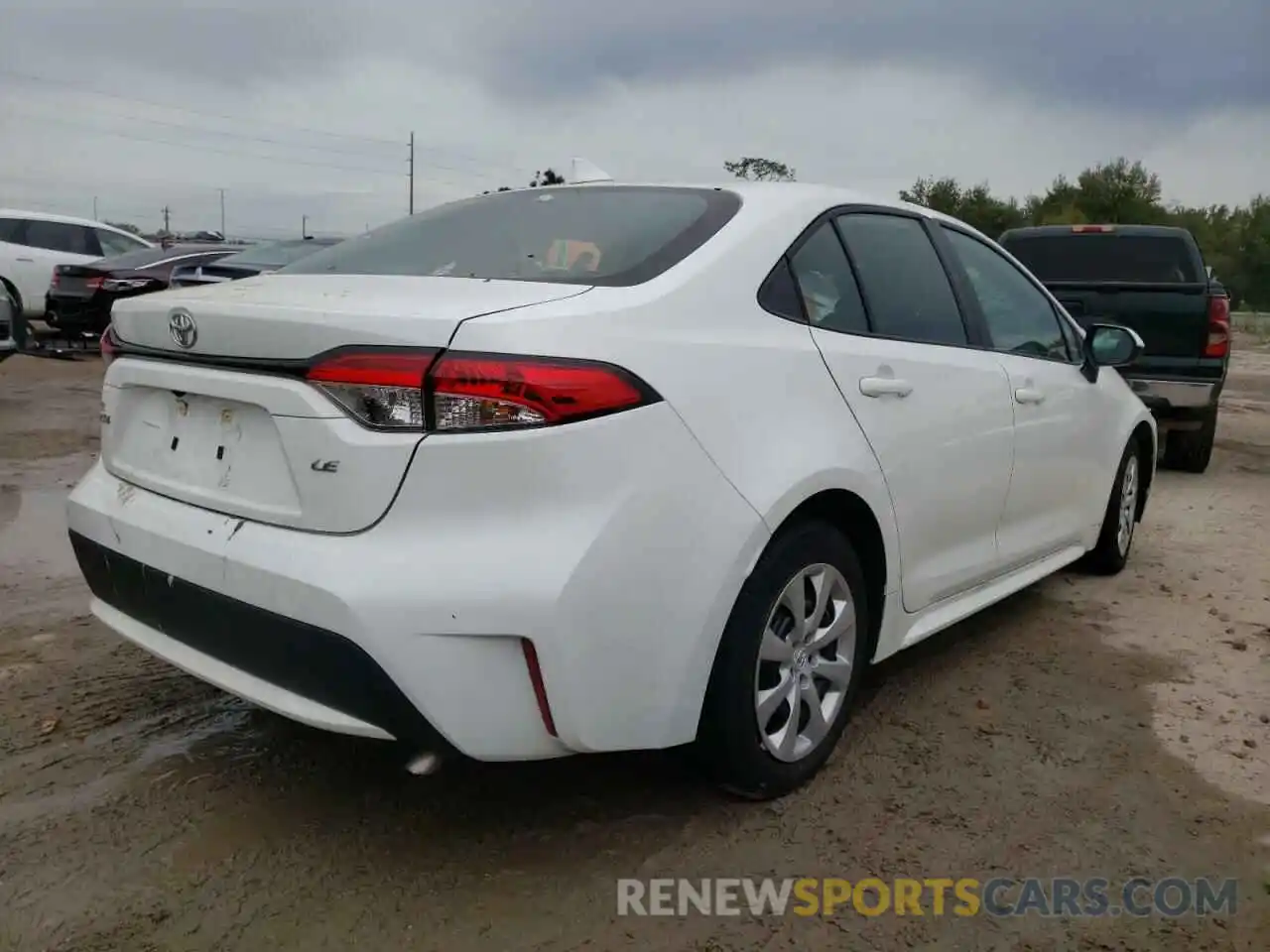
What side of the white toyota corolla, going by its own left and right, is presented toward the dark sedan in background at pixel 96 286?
left

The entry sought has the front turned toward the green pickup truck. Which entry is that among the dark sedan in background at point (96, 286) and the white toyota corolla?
the white toyota corolla

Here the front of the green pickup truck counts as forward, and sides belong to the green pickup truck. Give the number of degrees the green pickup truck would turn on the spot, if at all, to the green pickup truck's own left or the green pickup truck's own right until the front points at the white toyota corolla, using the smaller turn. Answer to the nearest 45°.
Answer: approximately 180°

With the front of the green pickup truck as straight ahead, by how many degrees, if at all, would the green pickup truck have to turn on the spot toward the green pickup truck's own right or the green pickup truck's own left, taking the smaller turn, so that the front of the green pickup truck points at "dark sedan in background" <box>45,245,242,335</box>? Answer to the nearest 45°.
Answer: approximately 90° to the green pickup truck's own left

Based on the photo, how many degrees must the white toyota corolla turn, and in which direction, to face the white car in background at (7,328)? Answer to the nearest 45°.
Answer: approximately 90° to its left

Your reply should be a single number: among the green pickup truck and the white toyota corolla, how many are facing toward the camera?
0

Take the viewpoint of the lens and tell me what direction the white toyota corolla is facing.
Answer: facing away from the viewer and to the right of the viewer

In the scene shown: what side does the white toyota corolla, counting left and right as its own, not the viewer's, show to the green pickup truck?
front

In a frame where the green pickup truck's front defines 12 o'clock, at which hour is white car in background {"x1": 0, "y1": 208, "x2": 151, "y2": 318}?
The white car in background is roughly at 9 o'clock from the green pickup truck.

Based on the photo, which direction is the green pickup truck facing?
away from the camera

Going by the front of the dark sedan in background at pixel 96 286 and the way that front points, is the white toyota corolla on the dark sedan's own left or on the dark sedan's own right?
on the dark sedan's own right

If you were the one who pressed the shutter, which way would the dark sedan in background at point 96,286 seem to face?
facing away from the viewer and to the right of the viewer
